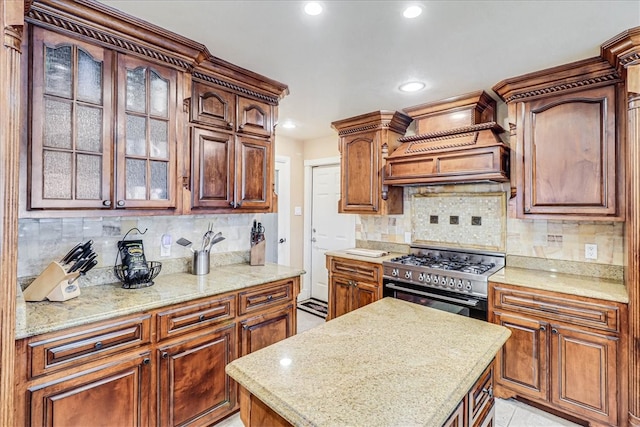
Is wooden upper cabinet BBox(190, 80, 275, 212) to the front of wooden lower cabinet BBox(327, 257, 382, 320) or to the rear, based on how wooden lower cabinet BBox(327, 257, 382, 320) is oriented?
to the front

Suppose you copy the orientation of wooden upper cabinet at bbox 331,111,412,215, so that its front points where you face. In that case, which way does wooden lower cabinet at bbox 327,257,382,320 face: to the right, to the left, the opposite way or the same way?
the same way

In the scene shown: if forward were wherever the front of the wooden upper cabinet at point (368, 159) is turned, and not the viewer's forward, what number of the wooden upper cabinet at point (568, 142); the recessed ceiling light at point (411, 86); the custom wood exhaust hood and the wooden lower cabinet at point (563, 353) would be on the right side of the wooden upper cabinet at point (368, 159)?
0

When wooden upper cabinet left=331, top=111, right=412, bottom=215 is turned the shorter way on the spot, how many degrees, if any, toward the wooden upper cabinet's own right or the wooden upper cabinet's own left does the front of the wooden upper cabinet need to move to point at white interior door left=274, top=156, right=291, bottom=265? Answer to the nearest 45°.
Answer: approximately 90° to the wooden upper cabinet's own right

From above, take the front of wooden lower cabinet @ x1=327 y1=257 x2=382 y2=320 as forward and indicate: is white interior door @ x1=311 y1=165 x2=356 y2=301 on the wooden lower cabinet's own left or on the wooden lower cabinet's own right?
on the wooden lower cabinet's own right

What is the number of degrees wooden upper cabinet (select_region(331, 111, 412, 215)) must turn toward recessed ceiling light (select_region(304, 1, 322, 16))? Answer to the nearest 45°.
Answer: approximately 45° to its left

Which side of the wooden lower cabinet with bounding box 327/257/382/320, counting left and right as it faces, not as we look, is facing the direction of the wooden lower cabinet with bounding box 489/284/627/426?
left

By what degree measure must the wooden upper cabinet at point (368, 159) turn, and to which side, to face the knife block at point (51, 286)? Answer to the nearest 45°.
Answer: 0° — it already faces it

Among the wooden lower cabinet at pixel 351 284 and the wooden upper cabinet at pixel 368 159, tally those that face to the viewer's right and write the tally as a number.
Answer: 0

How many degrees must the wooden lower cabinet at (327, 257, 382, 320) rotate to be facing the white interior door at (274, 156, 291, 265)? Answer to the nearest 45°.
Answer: approximately 90° to its right
